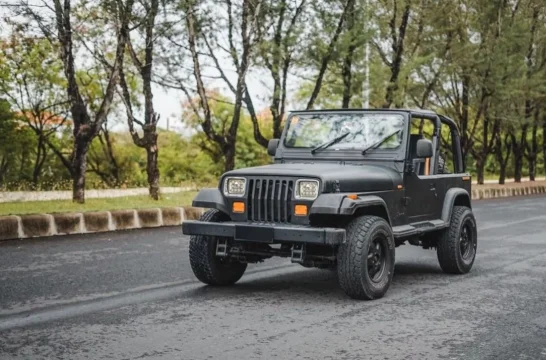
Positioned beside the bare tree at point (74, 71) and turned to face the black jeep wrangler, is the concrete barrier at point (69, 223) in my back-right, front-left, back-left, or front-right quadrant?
front-right

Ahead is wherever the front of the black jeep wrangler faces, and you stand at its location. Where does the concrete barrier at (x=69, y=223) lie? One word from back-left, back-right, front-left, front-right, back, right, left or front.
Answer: right

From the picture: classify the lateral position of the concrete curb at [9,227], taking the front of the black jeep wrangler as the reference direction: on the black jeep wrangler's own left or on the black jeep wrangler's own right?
on the black jeep wrangler's own right

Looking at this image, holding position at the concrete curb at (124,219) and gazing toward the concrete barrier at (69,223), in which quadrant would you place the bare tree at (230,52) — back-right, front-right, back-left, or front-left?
back-right

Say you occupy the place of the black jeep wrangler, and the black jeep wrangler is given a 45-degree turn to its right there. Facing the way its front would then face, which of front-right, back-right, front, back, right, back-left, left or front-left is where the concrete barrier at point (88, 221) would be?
front-right

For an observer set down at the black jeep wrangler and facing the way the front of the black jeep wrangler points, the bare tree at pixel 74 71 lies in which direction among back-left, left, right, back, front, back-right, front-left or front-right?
right

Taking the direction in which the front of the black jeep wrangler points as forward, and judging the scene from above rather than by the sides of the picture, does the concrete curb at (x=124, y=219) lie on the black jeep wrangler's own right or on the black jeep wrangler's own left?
on the black jeep wrangler's own right

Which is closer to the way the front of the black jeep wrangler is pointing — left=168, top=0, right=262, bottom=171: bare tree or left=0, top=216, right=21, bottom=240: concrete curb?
the concrete curb

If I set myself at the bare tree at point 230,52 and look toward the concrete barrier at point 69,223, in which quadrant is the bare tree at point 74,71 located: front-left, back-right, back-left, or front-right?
front-right

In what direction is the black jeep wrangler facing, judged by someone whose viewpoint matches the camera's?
facing the viewer and to the left of the viewer
